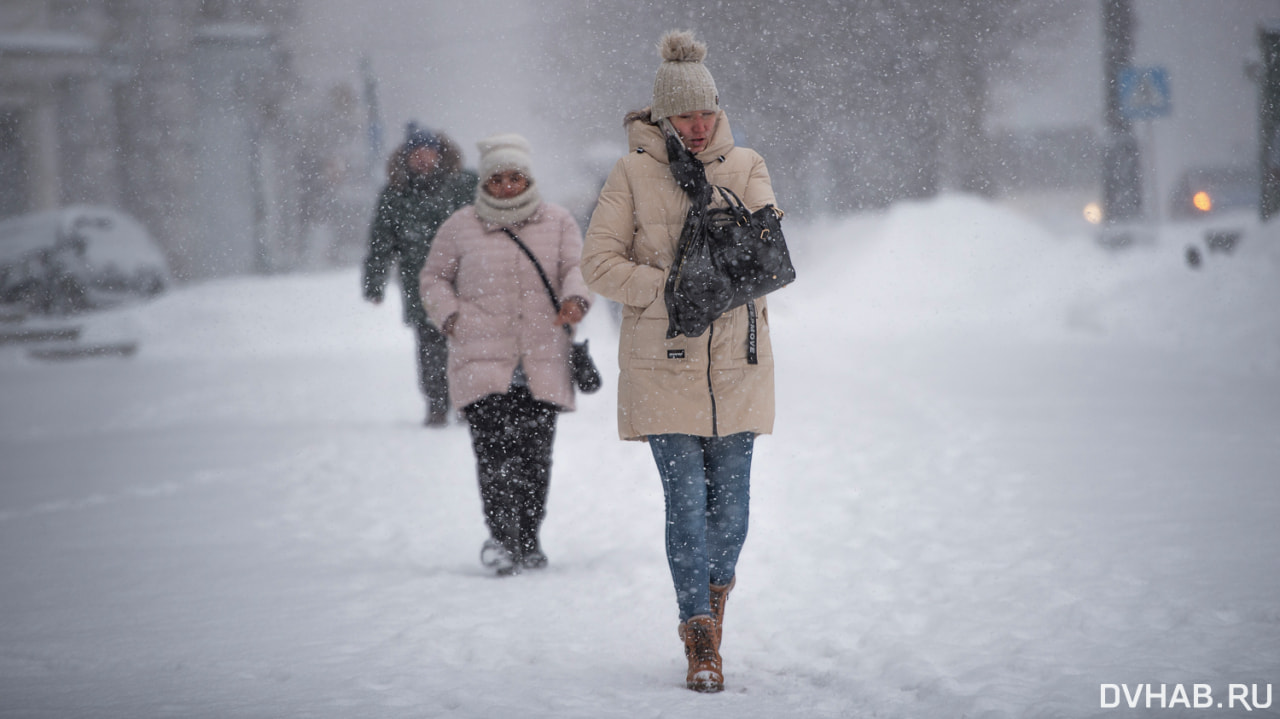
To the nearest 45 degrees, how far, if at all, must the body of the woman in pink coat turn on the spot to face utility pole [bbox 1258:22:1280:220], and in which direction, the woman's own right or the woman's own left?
approximately 135° to the woman's own left

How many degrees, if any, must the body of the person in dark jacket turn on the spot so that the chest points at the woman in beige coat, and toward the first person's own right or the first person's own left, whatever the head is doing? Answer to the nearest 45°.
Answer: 0° — they already face them

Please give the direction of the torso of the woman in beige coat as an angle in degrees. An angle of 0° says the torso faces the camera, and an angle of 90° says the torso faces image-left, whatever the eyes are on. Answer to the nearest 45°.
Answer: approximately 0°

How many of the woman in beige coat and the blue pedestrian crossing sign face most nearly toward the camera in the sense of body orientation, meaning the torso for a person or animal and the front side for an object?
2

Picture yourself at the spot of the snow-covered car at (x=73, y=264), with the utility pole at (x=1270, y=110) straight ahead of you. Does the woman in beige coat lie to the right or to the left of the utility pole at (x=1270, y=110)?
right
